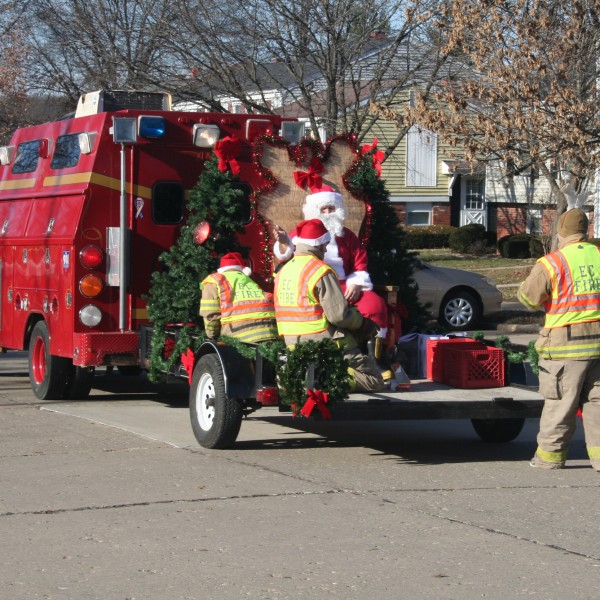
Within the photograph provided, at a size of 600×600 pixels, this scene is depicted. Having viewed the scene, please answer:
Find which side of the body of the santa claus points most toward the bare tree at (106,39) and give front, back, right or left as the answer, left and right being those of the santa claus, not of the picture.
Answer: back

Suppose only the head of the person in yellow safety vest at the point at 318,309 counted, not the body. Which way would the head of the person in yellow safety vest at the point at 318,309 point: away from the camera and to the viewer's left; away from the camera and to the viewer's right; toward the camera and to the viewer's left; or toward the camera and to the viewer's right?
away from the camera and to the viewer's right

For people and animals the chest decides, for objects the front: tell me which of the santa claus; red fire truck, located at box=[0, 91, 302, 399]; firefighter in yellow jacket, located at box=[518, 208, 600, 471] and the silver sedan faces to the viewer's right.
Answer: the silver sedan

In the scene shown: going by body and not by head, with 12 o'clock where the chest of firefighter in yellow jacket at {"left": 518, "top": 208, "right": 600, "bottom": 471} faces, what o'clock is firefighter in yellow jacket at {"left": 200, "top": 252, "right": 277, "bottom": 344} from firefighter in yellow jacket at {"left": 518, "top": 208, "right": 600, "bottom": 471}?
firefighter in yellow jacket at {"left": 200, "top": 252, "right": 277, "bottom": 344} is roughly at 11 o'clock from firefighter in yellow jacket at {"left": 518, "top": 208, "right": 600, "bottom": 471}.

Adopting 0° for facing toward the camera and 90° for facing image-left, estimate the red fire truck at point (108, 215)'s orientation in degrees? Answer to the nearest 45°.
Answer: approximately 135°

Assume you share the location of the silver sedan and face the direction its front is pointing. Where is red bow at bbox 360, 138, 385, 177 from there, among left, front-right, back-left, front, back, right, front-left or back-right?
right

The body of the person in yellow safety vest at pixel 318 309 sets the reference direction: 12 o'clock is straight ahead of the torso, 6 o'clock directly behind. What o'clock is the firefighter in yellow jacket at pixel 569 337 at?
the firefighter in yellow jacket at pixel 569 337 is roughly at 2 o'clock from the person in yellow safety vest at pixel 318 309.

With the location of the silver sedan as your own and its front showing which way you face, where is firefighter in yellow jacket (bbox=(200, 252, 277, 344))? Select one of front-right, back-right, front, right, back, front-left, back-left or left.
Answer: right

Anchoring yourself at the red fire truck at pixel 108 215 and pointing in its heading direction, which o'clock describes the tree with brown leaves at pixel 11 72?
The tree with brown leaves is roughly at 1 o'clock from the red fire truck.

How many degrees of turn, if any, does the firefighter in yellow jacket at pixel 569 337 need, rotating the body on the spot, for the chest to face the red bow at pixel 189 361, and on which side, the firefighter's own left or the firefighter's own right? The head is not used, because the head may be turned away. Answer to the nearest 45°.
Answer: approximately 45° to the firefighter's own left

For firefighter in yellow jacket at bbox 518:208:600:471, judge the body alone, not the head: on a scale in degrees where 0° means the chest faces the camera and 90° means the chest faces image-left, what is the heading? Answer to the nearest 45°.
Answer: approximately 135°

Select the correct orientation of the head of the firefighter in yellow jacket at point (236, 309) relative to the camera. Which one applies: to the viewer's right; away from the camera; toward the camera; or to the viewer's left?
away from the camera

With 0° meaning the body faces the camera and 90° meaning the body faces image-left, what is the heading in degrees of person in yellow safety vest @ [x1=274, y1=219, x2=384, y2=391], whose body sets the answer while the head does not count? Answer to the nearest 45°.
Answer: approximately 225°
